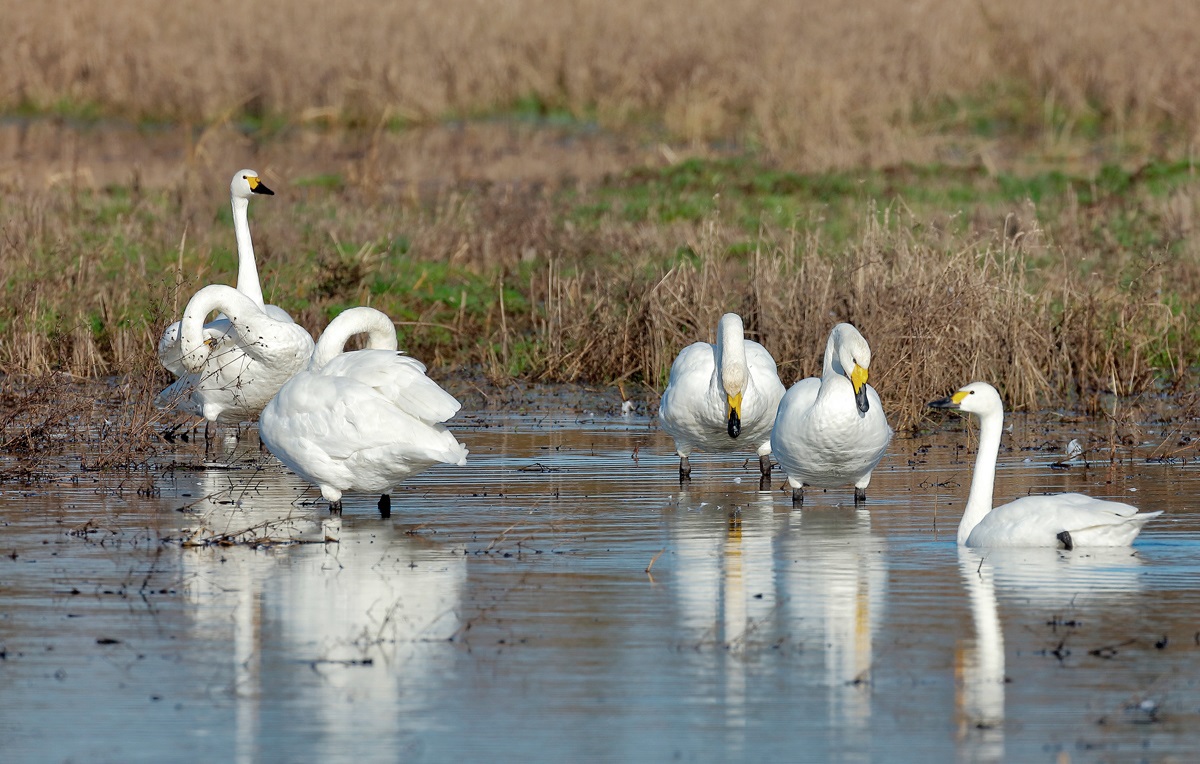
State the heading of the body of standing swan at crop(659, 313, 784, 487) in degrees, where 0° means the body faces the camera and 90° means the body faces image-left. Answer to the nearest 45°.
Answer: approximately 0°

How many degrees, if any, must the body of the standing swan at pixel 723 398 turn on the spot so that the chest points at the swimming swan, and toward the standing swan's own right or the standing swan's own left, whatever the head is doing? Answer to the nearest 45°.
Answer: approximately 45° to the standing swan's own left

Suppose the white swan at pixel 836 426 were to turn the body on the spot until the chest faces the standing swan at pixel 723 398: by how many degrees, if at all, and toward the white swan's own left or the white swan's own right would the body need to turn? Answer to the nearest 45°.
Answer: approximately 135° to the white swan's own right

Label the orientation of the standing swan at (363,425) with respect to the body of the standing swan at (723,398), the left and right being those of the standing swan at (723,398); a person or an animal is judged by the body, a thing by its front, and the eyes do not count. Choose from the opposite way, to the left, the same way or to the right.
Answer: to the right

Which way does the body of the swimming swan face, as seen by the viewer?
to the viewer's left

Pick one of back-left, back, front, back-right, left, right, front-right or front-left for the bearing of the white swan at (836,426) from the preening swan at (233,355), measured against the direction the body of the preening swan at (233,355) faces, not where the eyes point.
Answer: front-right

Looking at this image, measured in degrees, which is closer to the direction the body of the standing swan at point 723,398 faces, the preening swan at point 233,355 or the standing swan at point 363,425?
the standing swan

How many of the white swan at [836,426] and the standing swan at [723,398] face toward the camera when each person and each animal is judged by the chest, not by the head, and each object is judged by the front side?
2

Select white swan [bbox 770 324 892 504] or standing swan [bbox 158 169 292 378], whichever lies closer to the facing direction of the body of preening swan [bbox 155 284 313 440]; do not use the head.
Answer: the white swan

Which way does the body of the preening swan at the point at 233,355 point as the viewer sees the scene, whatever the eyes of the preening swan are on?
to the viewer's right

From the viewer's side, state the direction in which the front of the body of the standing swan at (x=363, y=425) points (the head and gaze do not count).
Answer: to the viewer's left
